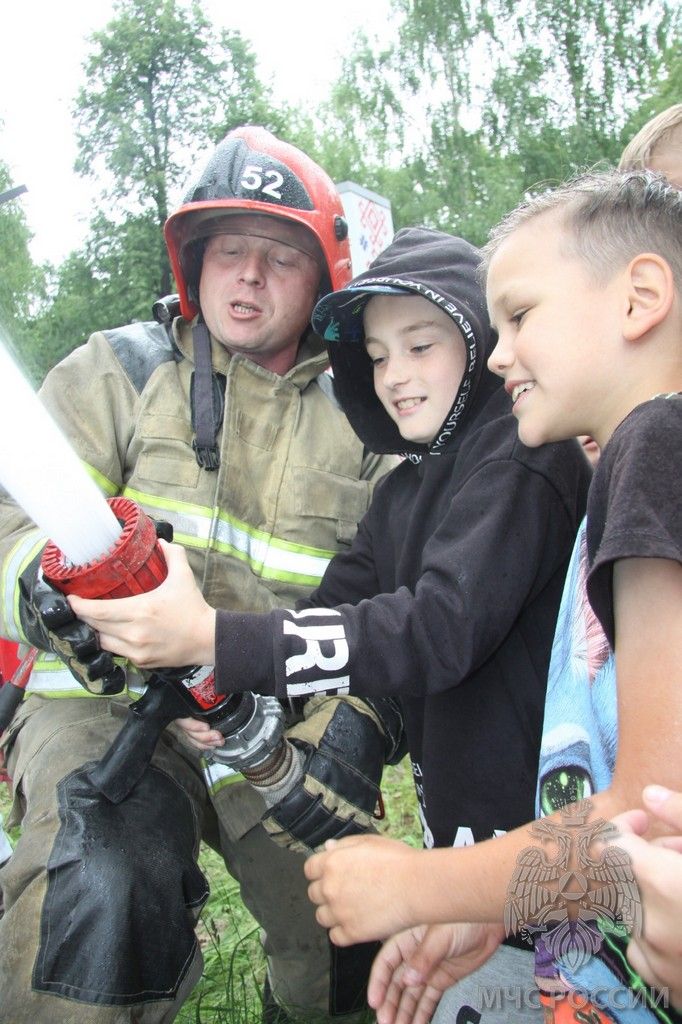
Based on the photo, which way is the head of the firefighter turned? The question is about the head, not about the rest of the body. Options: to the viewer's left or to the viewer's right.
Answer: to the viewer's left

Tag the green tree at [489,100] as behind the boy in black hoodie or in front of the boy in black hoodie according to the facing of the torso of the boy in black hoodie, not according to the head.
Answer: behind

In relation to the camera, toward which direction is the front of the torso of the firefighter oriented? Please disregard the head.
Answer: toward the camera

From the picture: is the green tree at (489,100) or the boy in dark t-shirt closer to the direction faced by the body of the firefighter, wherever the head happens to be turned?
the boy in dark t-shirt

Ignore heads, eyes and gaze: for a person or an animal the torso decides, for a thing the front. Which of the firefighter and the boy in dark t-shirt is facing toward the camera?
the firefighter

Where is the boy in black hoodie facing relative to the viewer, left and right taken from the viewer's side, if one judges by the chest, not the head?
facing the viewer and to the left of the viewer

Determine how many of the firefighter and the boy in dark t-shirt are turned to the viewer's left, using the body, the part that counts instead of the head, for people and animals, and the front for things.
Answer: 1

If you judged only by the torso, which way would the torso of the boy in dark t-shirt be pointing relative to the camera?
to the viewer's left

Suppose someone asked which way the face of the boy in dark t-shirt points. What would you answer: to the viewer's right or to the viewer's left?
to the viewer's left

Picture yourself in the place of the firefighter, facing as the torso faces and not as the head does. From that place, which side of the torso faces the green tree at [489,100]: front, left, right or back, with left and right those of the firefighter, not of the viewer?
back

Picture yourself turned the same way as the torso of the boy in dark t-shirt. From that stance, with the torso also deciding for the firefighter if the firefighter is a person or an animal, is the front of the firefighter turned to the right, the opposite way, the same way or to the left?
to the left

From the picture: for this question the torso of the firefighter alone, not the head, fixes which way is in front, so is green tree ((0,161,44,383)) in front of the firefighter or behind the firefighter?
behind

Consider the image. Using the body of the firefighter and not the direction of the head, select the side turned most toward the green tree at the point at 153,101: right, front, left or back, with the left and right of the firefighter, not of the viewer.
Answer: back

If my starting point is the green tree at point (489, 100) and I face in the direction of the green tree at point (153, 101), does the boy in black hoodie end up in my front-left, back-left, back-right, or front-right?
front-left
